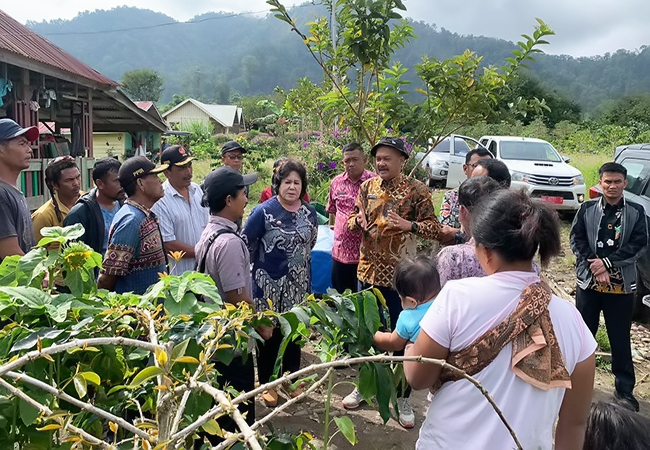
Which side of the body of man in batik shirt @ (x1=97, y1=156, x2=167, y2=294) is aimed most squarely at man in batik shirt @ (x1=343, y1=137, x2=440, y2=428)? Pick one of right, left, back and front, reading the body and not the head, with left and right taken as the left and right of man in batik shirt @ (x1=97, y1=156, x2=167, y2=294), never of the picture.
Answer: front

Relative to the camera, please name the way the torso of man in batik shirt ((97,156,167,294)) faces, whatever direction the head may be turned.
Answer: to the viewer's right

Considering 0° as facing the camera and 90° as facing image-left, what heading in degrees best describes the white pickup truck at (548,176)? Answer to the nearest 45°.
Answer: approximately 315°

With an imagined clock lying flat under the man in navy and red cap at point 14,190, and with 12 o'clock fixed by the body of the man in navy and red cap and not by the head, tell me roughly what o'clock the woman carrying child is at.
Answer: The woman carrying child is roughly at 2 o'clock from the man in navy and red cap.

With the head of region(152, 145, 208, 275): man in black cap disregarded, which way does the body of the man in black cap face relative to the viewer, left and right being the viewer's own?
facing the viewer and to the right of the viewer

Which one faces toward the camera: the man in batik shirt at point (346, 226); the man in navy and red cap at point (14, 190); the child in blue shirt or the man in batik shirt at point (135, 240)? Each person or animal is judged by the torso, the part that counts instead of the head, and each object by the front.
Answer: the man in batik shirt at point (346, 226)

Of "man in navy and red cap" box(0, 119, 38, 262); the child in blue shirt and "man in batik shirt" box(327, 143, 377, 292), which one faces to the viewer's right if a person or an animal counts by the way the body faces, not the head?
the man in navy and red cap

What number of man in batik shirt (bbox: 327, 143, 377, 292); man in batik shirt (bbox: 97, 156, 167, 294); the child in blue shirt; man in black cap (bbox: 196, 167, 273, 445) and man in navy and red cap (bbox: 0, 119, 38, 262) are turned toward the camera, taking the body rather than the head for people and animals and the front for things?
1

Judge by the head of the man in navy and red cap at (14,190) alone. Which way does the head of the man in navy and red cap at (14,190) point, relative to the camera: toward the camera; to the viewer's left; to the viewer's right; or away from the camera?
to the viewer's right

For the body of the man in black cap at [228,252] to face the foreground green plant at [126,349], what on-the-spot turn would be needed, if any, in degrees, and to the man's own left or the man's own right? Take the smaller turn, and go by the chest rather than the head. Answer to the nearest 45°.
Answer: approximately 135° to the man's own right

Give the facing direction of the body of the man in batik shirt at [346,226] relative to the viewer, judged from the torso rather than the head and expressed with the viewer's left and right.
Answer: facing the viewer

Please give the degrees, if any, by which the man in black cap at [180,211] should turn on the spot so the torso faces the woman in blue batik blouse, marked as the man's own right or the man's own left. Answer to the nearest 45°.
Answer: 0° — they already face them

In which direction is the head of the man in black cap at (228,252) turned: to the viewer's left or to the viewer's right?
to the viewer's right

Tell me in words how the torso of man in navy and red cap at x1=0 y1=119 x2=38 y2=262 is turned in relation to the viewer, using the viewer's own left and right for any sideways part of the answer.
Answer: facing to the right of the viewer
